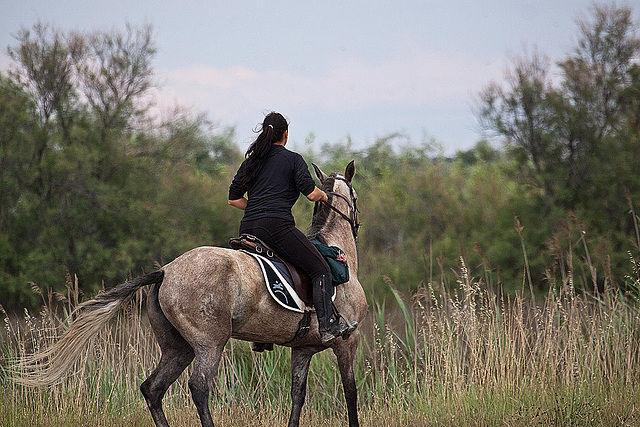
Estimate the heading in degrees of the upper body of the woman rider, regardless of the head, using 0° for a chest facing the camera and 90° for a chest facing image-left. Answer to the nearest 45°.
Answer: approximately 225°

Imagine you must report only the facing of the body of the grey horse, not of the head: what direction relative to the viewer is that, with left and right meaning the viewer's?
facing away from the viewer and to the right of the viewer

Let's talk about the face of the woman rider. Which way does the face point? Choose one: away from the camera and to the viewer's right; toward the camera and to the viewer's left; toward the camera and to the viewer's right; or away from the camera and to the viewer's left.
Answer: away from the camera and to the viewer's right
